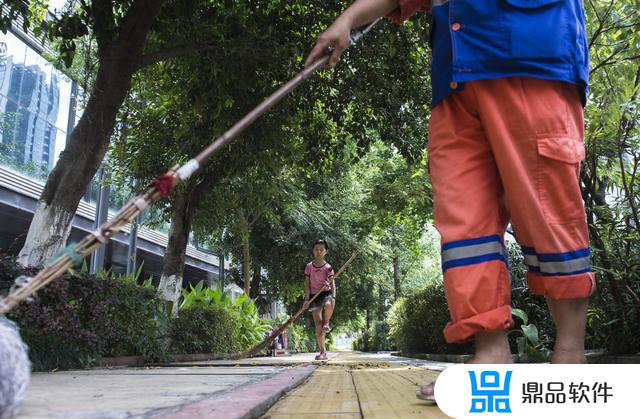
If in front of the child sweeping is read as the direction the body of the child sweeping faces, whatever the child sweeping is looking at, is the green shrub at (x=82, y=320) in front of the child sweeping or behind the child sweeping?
in front

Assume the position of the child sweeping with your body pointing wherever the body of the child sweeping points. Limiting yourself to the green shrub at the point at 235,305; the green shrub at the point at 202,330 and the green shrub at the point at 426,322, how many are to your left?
1

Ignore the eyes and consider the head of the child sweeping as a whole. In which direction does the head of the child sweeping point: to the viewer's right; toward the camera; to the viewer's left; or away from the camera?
toward the camera

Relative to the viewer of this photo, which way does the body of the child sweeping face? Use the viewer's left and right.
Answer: facing the viewer

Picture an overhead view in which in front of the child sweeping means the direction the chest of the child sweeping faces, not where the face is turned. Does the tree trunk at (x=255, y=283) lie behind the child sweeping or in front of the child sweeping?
behind

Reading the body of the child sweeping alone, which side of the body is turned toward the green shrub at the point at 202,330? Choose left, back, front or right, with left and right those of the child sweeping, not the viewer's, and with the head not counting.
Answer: right
